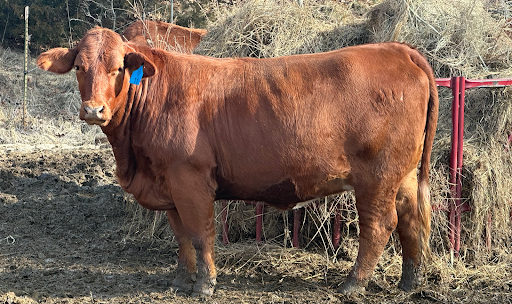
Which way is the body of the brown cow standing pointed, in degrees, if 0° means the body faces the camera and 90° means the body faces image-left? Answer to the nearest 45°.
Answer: approximately 90°
